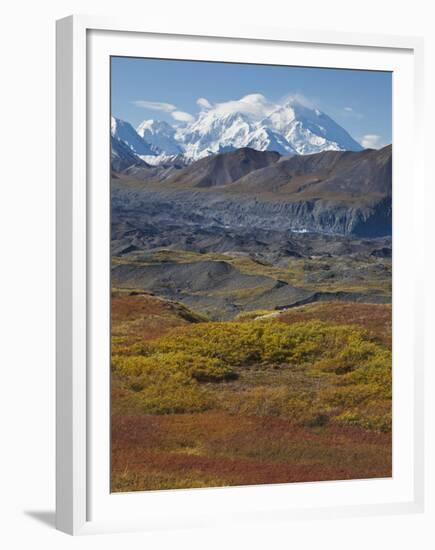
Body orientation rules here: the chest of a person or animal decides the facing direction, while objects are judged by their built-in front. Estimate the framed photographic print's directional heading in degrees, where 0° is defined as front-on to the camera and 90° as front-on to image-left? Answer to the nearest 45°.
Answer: approximately 315°
